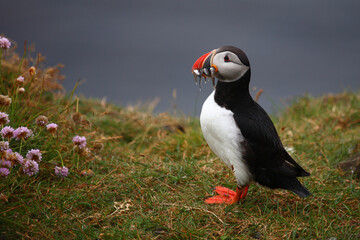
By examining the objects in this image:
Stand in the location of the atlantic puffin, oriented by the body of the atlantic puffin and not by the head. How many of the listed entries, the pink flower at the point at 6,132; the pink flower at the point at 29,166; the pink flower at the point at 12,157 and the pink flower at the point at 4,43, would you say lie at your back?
0

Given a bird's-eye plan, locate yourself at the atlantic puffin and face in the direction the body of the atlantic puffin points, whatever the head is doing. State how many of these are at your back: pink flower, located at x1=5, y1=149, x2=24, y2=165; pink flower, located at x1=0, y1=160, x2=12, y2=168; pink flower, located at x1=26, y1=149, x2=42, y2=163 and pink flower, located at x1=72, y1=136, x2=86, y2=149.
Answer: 0

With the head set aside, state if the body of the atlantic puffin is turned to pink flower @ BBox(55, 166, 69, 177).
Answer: yes

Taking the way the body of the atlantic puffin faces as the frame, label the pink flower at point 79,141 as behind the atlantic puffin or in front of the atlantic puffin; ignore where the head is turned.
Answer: in front

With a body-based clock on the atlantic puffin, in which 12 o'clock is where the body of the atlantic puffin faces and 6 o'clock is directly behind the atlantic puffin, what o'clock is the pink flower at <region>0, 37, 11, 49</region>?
The pink flower is roughly at 12 o'clock from the atlantic puffin.

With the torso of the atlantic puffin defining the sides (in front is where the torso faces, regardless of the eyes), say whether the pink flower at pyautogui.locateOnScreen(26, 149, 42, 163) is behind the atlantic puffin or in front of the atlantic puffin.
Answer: in front

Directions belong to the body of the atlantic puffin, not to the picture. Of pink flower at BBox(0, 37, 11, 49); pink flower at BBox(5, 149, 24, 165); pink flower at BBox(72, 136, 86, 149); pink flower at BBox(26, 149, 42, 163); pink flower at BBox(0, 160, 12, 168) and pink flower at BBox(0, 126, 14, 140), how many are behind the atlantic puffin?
0

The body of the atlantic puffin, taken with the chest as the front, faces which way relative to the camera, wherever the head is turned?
to the viewer's left

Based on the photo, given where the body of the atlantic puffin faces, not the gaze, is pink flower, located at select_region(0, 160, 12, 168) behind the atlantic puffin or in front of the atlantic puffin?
in front

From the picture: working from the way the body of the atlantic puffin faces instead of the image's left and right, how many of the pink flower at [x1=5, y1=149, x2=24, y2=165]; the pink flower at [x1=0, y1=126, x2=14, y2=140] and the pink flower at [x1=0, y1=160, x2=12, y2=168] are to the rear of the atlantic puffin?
0
